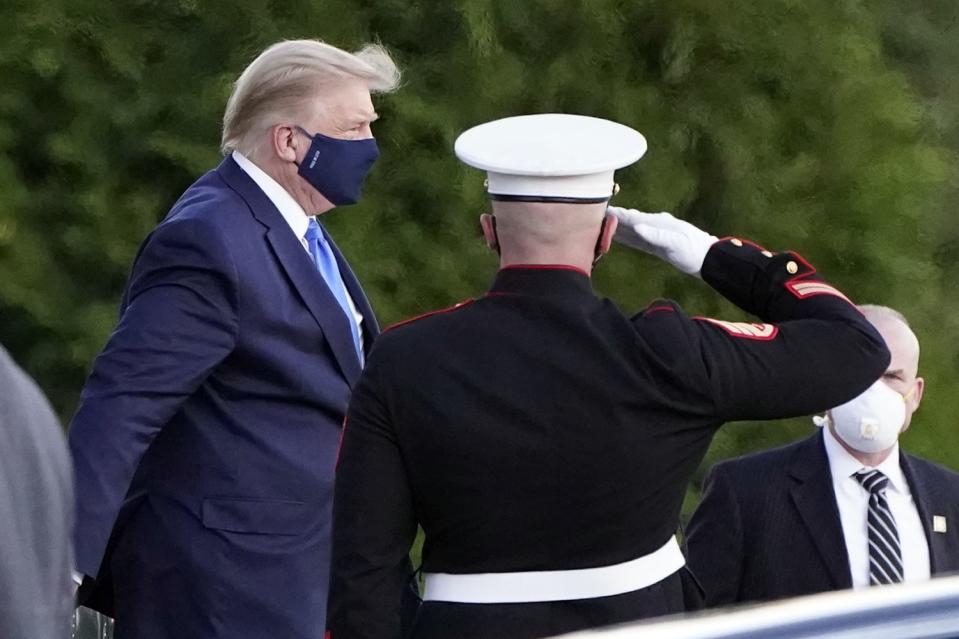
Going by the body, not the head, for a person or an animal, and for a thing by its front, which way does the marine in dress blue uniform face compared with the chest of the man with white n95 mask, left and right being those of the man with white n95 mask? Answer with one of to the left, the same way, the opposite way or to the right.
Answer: the opposite way

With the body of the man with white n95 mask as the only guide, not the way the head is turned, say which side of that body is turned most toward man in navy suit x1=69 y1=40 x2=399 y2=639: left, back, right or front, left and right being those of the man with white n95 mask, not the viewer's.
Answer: right

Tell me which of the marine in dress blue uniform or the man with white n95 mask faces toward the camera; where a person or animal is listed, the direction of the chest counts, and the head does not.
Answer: the man with white n95 mask

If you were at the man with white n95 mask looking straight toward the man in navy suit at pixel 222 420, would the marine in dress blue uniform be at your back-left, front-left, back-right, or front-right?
front-left

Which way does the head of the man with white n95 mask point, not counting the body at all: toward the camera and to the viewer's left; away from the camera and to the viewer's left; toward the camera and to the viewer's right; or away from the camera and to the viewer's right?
toward the camera and to the viewer's left

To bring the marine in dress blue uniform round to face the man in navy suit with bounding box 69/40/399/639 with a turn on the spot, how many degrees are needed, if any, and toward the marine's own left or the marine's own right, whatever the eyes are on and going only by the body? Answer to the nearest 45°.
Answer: approximately 45° to the marine's own left

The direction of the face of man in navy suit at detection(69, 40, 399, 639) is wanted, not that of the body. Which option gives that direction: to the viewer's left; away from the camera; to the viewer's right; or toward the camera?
to the viewer's right

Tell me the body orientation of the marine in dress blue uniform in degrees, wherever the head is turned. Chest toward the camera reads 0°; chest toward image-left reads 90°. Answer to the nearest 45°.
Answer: approximately 180°

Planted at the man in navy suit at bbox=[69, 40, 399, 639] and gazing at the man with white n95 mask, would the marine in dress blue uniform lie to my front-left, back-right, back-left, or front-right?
front-right

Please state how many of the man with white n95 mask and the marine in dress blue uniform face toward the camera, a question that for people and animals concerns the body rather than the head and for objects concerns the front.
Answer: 1

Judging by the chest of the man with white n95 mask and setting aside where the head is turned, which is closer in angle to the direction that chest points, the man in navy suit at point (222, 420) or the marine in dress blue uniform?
the marine in dress blue uniform

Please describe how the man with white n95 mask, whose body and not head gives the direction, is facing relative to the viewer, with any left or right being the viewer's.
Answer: facing the viewer

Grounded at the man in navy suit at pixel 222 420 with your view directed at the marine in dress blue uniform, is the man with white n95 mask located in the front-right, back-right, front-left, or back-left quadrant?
front-left
